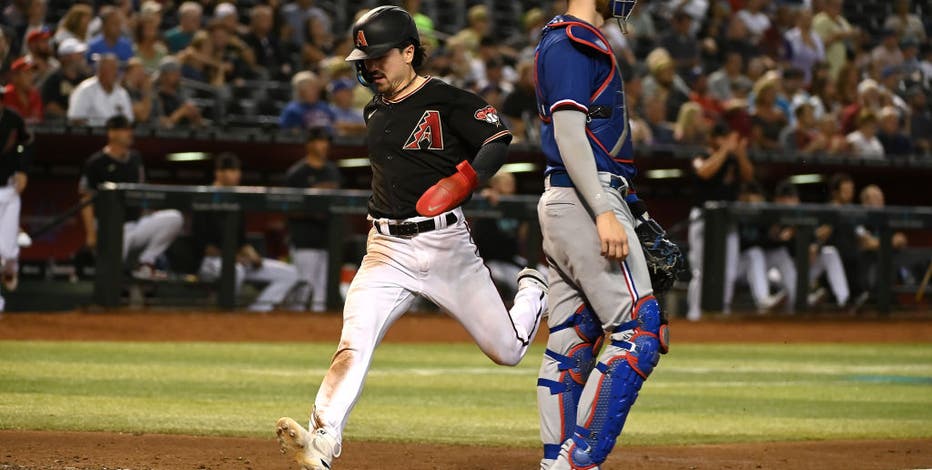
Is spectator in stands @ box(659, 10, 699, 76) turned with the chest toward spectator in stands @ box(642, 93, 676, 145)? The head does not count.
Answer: yes

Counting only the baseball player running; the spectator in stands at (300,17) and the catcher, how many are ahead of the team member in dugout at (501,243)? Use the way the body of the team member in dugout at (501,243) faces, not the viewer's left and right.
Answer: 2

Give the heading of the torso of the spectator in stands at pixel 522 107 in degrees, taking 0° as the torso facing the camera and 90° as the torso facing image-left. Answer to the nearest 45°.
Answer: approximately 0°

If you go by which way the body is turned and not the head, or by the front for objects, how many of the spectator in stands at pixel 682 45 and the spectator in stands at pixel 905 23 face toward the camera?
2

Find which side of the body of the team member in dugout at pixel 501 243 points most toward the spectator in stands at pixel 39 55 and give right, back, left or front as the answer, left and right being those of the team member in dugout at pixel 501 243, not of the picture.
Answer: right
